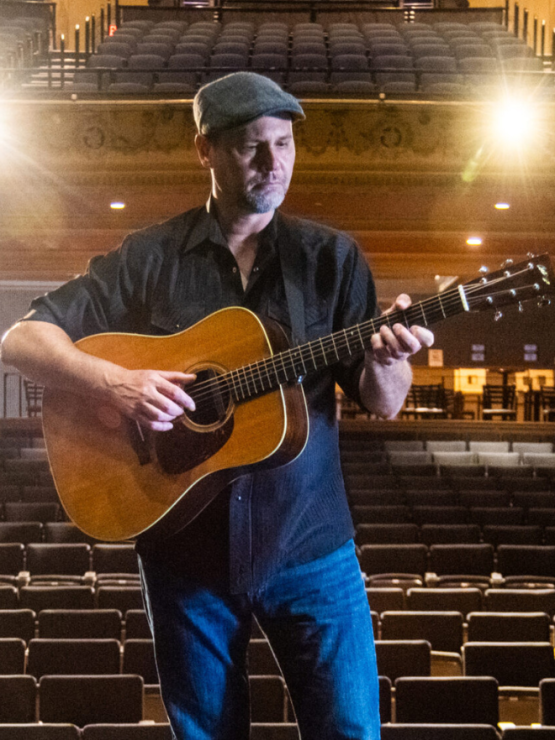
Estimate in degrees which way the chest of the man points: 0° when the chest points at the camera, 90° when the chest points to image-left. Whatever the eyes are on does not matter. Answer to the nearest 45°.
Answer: approximately 0°

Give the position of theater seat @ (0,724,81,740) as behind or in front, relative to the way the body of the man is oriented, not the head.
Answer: behind

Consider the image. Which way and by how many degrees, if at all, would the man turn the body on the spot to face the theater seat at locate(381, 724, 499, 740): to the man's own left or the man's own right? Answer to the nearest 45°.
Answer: approximately 180°

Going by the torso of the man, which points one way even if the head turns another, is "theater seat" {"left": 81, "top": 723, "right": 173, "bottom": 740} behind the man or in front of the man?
behind

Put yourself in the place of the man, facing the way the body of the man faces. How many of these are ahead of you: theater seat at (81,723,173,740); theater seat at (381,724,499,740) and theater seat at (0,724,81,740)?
0
